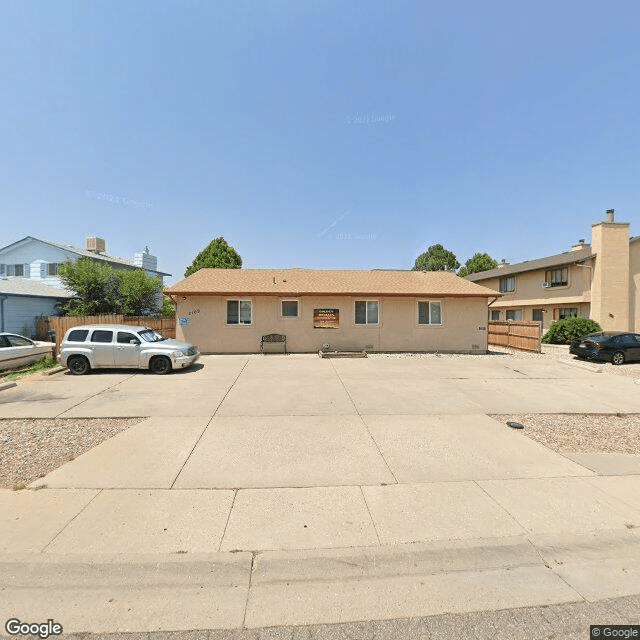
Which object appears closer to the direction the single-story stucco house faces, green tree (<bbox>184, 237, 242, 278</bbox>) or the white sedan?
the white sedan

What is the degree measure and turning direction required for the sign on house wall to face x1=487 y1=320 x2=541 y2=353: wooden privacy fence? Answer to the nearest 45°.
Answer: approximately 90° to its left

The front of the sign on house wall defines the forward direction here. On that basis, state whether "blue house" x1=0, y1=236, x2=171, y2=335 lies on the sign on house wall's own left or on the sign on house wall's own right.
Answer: on the sign on house wall's own right

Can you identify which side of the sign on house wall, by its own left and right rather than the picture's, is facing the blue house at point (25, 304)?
right

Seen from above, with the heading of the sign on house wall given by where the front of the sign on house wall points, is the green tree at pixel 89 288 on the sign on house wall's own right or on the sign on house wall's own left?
on the sign on house wall's own right

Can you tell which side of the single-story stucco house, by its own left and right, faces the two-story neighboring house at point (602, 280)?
left

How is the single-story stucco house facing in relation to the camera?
toward the camera

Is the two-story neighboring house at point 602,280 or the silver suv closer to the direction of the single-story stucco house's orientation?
the silver suv

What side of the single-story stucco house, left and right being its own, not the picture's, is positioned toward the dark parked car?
left

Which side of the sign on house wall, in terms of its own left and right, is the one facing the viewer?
front

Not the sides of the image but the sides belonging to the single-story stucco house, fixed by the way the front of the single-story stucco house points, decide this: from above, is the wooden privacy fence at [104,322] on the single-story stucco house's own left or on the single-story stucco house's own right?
on the single-story stucco house's own right

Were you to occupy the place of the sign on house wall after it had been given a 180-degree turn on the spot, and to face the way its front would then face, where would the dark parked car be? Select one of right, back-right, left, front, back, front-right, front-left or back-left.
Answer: right
